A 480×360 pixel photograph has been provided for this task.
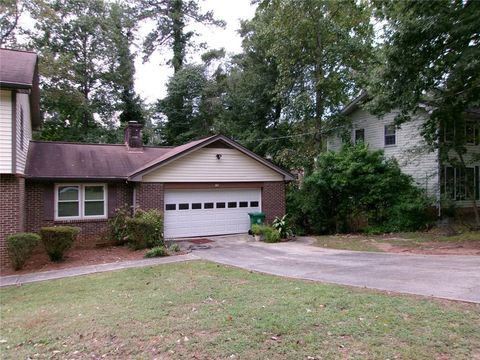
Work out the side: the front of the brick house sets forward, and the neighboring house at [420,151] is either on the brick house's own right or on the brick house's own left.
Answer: on the brick house's own left

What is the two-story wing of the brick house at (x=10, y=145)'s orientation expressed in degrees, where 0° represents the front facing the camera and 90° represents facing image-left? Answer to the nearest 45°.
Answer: approximately 0°

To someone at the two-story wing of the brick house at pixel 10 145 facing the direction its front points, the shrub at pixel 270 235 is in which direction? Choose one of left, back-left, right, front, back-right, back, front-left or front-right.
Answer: left

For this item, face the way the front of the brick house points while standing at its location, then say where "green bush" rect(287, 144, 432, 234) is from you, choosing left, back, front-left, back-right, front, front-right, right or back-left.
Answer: left

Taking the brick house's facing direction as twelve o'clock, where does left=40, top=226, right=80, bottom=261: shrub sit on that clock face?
The shrub is roughly at 1 o'clock from the brick house.

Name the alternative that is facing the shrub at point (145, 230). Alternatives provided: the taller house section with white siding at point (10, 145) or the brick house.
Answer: the brick house

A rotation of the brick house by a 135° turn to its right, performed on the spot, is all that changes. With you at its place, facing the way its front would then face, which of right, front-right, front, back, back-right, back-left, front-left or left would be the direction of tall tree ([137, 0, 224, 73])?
front-right

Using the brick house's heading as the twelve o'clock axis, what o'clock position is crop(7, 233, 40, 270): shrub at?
The shrub is roughly at 1 o'clock from the brick house.

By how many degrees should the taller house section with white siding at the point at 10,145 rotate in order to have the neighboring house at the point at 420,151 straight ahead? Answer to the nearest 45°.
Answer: approximately 90° to its left

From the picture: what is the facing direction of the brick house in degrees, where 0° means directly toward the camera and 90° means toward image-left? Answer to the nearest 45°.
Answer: approximately 0°

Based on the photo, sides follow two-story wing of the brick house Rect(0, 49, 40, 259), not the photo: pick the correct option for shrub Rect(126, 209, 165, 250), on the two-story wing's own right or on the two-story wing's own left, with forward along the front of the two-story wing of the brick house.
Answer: on the two-story wing's own left

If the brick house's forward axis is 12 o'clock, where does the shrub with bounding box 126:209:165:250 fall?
The shrub is roughly at 12 o'clock from the brick house.
